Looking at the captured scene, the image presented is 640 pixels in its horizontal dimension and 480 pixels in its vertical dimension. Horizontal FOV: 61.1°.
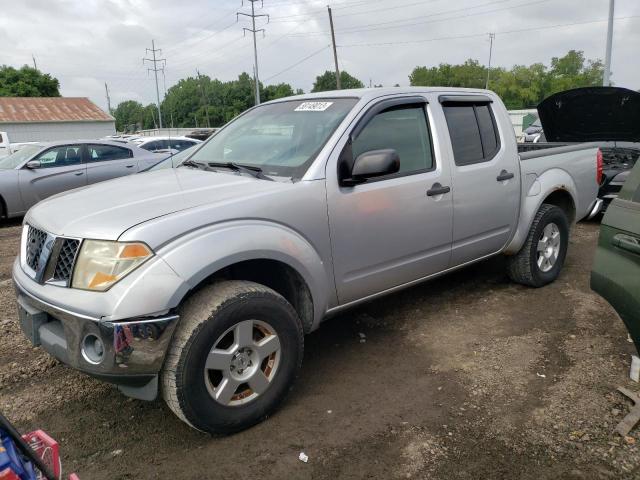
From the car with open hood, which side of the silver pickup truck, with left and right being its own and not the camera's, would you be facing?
back

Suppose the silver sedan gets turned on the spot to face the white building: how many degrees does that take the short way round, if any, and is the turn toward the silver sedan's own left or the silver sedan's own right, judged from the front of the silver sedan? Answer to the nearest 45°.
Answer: approximately 135° to the silver sedan's own right

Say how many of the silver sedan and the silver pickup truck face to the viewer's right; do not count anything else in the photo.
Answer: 0

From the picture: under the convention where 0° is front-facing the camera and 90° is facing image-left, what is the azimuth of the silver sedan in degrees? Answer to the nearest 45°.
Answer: approximately 45°

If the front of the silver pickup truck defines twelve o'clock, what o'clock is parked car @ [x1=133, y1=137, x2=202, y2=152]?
The parked car is roughly at 4 o'clock from the silver pickup truck.

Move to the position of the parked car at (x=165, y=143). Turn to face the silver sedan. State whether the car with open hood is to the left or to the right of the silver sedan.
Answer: left
